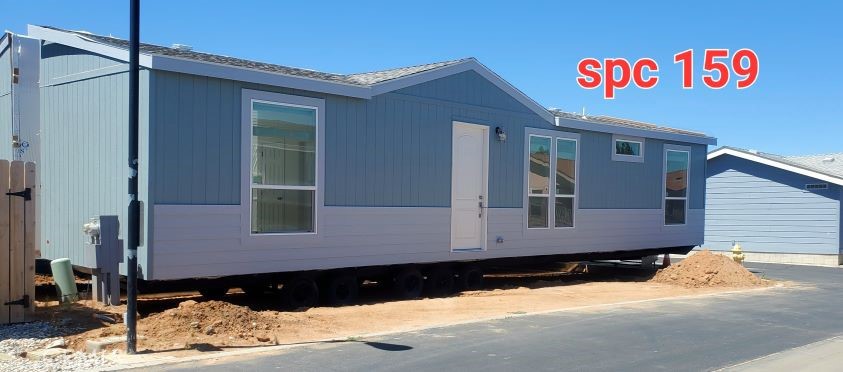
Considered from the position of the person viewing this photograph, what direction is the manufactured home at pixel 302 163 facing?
facing the viewer and to the right of the viewer

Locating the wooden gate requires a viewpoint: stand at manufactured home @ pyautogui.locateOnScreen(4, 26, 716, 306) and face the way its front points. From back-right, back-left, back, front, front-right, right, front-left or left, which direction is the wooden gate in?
right

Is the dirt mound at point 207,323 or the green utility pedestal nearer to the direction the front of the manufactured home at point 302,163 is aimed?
the dirt mound

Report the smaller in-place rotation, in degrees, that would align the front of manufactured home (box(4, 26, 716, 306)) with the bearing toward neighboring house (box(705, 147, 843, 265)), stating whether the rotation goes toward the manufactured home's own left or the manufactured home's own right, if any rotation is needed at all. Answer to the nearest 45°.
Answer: approximately 90° to the manufactured home's own left

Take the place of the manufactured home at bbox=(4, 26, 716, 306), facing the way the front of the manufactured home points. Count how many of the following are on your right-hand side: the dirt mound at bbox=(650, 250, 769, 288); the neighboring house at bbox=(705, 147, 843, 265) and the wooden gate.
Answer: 1

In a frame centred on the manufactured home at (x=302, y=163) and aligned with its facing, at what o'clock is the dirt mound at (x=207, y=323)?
The dirt mound is roughly at 2 o'clock from the manufactured home.

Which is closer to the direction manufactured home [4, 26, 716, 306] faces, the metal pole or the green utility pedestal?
the metal pole

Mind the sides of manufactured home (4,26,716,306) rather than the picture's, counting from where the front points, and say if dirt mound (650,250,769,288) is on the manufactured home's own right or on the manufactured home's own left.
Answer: on the manufactured home's own left

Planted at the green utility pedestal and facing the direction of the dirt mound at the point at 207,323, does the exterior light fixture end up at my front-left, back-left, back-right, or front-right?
front-left

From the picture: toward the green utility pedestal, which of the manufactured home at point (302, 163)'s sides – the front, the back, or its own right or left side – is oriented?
right

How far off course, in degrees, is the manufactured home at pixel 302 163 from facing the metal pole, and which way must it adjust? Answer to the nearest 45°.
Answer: approximately 45° to its right

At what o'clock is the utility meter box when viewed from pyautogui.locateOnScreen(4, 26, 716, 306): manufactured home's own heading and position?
The utility meter box is roughly at 3 o'clock from the manufactured home.
